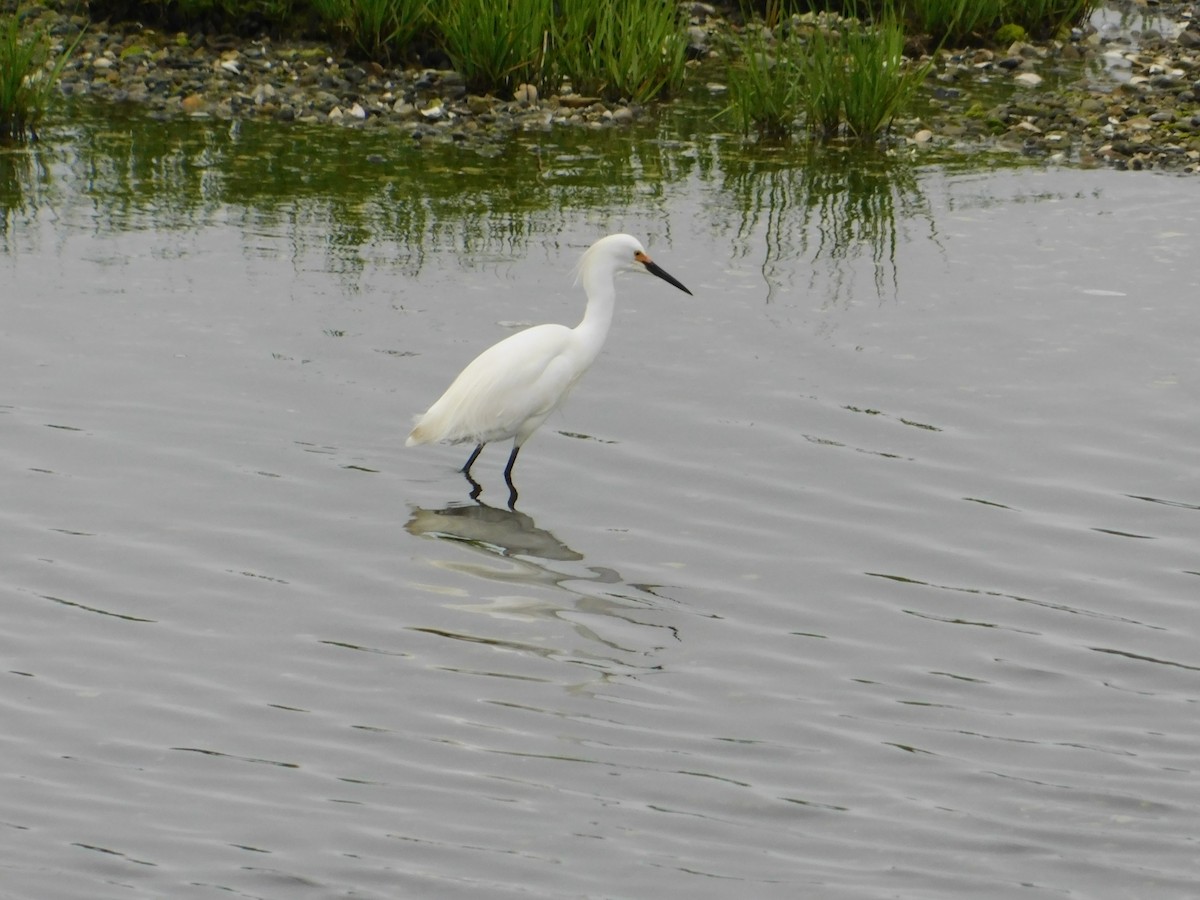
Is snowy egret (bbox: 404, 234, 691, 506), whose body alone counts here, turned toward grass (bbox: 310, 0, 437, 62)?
no

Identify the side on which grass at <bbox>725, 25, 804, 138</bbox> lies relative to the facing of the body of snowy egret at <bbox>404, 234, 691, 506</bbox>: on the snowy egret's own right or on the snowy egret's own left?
on the snowy egret's own left

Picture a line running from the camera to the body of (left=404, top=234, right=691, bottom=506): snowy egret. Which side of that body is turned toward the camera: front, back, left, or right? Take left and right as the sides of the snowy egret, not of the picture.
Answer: right

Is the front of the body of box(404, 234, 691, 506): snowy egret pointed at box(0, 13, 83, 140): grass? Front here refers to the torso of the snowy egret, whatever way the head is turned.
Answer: no

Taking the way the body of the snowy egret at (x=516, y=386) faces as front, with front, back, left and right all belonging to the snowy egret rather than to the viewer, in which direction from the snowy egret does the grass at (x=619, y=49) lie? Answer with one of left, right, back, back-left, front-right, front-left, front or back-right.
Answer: left

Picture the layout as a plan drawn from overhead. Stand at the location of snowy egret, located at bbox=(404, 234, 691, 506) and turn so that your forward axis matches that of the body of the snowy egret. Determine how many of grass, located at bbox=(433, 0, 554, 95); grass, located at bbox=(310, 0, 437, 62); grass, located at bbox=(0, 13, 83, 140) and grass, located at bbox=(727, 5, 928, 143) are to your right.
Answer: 0

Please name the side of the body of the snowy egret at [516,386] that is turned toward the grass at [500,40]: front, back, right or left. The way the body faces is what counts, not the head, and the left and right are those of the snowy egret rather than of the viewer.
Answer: left

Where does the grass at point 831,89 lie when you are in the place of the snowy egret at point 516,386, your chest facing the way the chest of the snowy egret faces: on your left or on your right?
on your left

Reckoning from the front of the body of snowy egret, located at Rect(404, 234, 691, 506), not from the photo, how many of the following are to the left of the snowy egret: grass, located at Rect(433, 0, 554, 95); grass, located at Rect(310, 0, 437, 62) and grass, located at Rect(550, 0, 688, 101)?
3

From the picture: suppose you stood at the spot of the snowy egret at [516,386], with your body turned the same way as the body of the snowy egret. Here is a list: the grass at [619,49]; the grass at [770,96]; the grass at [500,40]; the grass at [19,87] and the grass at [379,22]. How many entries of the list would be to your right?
0

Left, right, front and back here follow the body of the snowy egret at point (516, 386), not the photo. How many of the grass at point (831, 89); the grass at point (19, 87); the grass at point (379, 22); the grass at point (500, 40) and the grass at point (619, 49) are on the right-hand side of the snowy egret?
0
